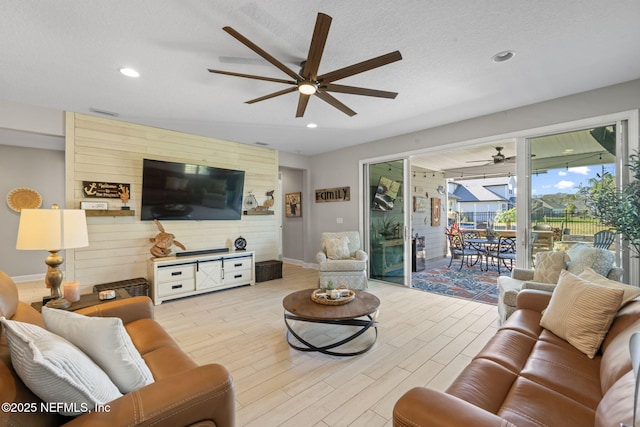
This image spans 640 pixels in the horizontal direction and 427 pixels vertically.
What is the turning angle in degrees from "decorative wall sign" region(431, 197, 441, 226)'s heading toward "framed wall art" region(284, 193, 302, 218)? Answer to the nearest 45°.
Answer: approximately 90° to its right

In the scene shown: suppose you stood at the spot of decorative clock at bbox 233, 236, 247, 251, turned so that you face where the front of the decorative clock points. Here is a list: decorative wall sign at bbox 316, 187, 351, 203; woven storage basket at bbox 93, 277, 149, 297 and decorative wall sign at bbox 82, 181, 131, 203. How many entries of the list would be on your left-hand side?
1

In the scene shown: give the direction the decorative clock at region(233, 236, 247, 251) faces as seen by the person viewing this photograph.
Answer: facing the viewer

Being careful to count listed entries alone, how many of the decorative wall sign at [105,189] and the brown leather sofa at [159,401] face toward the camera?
1

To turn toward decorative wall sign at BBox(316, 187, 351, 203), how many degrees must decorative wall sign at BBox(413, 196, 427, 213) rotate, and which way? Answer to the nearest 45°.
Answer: approximately 90° to its right

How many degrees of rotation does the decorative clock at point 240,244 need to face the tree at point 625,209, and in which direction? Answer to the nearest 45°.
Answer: approximately 45° to its left

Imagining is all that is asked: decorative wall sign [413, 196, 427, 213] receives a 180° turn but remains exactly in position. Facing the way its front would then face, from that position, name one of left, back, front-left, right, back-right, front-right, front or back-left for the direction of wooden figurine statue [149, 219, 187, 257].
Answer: left

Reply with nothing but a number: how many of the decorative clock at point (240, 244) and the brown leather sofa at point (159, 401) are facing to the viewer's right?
1

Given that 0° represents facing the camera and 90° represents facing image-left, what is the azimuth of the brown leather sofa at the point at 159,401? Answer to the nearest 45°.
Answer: approximately 270°

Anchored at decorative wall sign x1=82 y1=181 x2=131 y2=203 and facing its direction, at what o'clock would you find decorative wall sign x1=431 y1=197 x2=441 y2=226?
decorative wall sign x1=431 y1=197 x2=441 y2=226 is roughly at 9 o'clock from decorative wall sign x1=82 y1=181 x2=131 y2=203.

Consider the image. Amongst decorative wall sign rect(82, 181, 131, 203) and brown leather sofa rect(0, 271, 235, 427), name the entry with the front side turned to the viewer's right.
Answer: the brown leather sofa

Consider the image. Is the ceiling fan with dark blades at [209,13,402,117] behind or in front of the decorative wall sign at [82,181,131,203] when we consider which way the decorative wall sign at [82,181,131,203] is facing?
in front

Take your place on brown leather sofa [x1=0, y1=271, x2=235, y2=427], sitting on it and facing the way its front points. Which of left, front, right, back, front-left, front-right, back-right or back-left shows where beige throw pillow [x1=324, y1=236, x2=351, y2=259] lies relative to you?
front-left

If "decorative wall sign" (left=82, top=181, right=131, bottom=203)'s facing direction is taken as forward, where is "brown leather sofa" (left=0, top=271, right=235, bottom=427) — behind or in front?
in front

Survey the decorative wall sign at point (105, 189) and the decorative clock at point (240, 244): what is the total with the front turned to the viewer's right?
0
